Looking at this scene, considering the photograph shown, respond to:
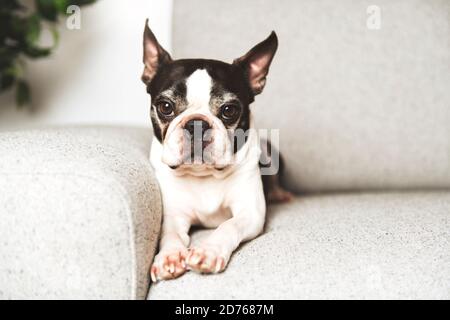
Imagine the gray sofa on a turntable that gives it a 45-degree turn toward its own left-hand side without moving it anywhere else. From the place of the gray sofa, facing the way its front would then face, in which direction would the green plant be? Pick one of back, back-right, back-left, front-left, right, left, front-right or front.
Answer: back

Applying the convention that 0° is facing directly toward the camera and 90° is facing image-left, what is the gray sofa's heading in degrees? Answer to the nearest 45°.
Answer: approximately 0°

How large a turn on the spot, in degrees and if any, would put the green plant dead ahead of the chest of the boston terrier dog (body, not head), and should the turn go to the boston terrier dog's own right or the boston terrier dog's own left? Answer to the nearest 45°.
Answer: approximately 135° to the boston terrier dog's own right
